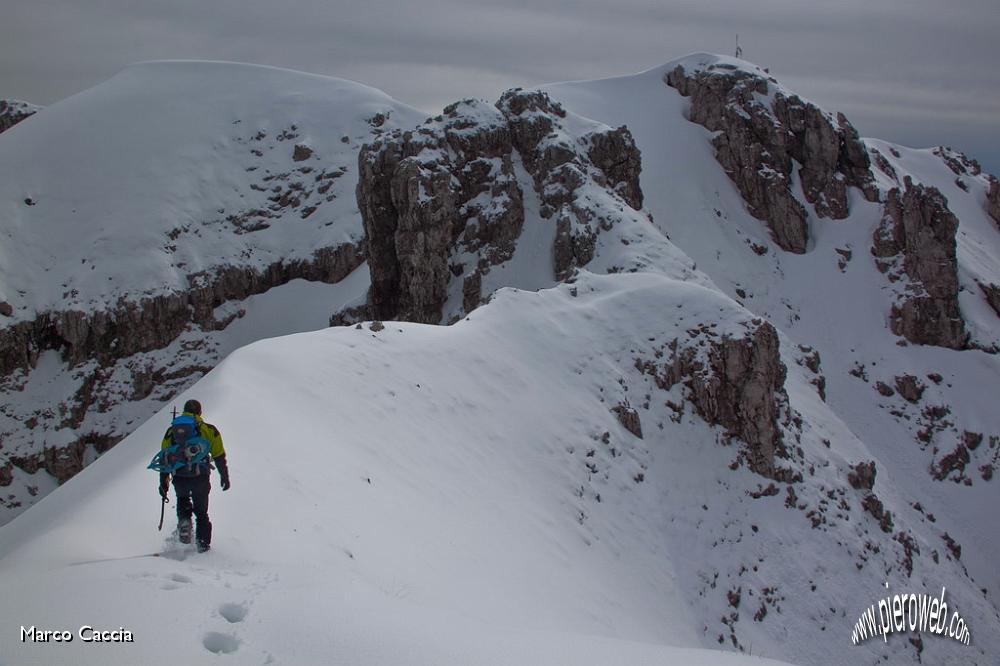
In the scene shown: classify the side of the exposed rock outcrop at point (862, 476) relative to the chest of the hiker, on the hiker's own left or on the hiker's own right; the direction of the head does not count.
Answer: on the hiker's own right

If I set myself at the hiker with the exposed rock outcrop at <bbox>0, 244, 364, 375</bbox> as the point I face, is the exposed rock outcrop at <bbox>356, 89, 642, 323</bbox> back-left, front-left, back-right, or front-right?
front-right

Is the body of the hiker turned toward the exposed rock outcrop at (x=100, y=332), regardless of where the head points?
yes

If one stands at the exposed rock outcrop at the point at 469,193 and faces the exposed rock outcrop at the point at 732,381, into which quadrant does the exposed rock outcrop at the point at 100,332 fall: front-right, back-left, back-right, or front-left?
back-right

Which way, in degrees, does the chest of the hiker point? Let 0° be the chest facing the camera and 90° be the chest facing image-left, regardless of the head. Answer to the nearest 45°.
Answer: approximately 180°

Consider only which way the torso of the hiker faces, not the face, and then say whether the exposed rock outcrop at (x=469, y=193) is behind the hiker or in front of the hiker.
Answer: in front
